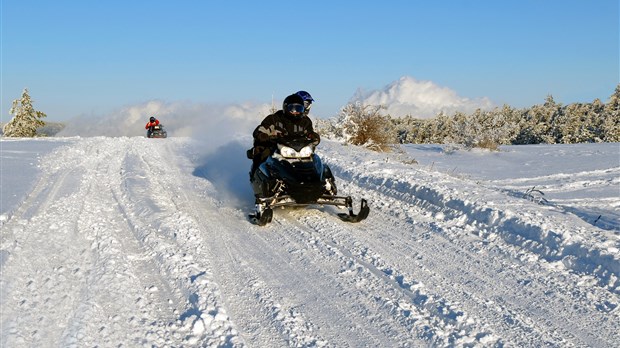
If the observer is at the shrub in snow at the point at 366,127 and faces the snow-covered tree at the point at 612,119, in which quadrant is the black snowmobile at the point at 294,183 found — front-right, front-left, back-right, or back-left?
back-right

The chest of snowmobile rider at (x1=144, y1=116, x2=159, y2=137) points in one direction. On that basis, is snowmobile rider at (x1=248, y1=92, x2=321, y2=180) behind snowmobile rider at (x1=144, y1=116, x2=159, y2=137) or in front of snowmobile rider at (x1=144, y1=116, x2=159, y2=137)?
in front

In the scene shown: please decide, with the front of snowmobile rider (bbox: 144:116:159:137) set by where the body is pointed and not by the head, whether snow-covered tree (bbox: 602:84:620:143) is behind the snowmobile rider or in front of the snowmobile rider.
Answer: in front

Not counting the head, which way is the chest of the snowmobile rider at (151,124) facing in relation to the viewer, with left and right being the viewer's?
facing the viewer and to the right of the viewer

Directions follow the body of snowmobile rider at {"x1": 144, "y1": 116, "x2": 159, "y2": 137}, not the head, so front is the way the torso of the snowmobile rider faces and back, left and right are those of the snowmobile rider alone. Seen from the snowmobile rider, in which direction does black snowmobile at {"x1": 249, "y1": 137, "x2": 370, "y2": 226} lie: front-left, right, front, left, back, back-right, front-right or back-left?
front-right

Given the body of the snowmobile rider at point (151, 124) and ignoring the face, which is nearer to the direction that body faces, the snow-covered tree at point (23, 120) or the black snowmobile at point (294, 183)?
the black snowmobile

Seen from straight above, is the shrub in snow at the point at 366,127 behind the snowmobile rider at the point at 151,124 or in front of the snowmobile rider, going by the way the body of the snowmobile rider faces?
in front

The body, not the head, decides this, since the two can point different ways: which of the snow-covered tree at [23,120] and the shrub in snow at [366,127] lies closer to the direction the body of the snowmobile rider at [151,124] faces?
the shrub in snow

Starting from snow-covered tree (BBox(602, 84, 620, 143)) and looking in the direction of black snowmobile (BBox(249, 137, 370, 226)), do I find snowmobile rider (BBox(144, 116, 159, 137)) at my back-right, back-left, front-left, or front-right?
front-right

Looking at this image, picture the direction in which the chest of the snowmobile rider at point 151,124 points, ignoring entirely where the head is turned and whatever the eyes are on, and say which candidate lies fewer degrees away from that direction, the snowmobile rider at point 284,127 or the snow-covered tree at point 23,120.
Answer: the snowmobile rider
